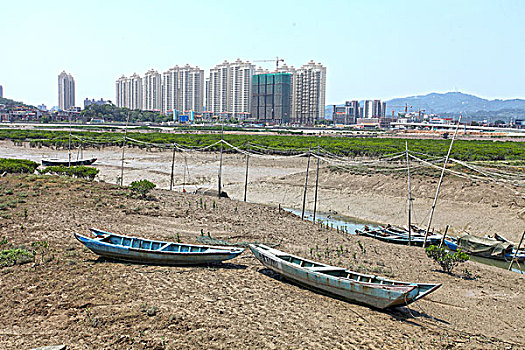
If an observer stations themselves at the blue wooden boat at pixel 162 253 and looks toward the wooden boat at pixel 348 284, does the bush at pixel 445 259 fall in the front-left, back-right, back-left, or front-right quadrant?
front-left

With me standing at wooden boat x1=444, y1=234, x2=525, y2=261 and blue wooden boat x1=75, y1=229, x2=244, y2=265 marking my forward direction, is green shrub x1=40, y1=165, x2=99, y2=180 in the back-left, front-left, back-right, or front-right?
front-right

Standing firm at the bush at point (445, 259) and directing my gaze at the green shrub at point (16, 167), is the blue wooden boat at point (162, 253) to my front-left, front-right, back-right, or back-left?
front-left

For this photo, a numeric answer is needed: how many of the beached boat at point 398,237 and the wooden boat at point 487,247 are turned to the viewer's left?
2

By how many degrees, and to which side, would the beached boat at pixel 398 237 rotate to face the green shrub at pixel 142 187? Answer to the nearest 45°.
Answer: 0° — it already faces it

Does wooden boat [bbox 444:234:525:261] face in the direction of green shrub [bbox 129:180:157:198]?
yes

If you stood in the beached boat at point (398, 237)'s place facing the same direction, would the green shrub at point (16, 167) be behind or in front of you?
in front

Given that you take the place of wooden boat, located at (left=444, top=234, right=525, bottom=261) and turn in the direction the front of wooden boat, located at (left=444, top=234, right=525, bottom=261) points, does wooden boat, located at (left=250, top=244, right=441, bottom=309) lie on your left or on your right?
on your left

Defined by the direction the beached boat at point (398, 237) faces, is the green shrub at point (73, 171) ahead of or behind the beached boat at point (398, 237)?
ahead

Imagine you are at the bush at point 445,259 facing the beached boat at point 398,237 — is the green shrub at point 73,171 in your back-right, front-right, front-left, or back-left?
front-left

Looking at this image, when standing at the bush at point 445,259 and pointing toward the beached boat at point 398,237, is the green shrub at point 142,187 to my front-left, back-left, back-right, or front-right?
front-left

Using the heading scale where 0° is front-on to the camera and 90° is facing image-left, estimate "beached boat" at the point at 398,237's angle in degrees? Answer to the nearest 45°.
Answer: approximately 90°

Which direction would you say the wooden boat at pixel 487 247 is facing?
to the viewer's left
